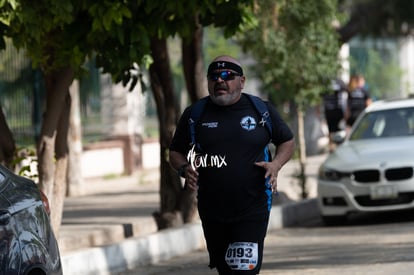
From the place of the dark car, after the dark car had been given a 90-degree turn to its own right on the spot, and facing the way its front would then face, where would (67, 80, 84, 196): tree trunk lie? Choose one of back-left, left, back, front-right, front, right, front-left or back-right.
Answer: front-right

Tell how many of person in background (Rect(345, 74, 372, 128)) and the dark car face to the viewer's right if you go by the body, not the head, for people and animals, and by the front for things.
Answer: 0

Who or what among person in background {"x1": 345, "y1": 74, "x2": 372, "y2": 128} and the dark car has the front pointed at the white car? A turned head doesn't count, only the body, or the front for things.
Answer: the person in background

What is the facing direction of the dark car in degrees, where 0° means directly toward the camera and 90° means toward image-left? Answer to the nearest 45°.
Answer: approximately 45°

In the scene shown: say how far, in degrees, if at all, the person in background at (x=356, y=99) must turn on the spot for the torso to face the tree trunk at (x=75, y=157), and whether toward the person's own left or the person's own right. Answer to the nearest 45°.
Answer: approximately 45° to the person's own right

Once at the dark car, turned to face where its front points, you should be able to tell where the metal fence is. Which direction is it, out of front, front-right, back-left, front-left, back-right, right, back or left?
back-right
